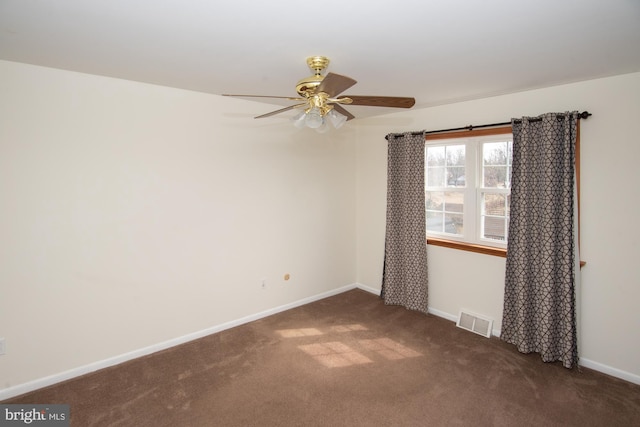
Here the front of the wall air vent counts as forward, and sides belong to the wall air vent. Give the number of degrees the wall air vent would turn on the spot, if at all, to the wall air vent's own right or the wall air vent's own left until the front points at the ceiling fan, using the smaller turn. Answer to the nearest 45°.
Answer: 0° — it already faces it

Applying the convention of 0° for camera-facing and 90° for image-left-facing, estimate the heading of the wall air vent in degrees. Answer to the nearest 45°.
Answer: approximately 45°
